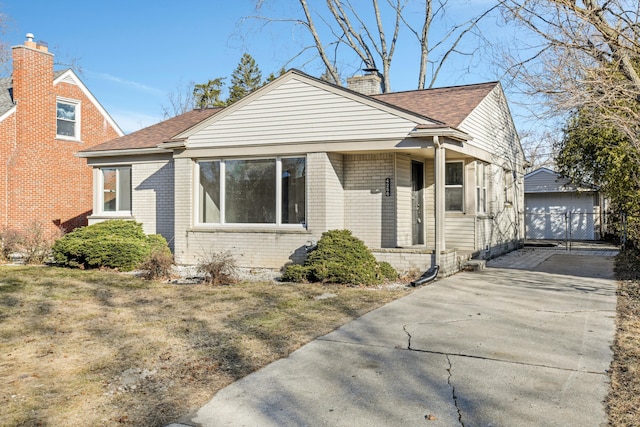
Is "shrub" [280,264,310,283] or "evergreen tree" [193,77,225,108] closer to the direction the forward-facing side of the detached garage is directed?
the shrub

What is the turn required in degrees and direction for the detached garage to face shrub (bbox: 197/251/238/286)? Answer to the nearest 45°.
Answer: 0° — it already faces it

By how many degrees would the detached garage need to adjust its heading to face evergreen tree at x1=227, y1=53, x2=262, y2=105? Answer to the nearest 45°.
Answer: approximately 90° to its right

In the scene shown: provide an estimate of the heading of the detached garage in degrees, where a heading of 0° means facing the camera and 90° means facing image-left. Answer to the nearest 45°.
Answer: approximately 0°

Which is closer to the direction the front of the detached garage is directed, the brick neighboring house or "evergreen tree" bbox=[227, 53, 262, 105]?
the brick neighboring house

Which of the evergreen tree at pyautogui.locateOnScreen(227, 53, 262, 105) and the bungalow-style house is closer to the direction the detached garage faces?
the bungalow-style house

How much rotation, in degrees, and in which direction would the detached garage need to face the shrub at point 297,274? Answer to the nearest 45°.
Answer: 0° — it already faces it

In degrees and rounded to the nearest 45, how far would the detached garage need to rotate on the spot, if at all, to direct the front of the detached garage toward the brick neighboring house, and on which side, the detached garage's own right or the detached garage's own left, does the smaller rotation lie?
approximately 45° to the detached garage's own right

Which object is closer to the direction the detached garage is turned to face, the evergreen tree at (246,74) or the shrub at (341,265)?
the shrub
